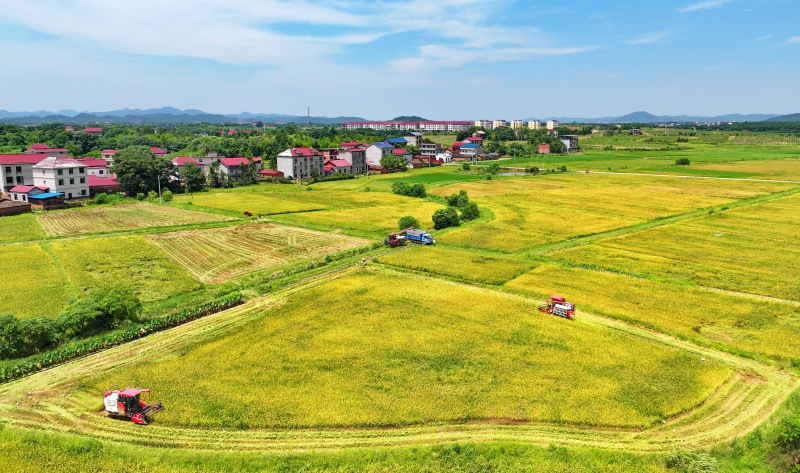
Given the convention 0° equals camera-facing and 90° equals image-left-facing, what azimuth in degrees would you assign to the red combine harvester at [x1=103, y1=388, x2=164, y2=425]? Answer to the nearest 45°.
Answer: approximately 315°

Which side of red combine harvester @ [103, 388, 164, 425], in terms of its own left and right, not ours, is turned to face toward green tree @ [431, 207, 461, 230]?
left

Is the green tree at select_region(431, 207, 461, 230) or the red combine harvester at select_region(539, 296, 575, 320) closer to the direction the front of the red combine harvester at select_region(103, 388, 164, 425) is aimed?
the red combine harvester

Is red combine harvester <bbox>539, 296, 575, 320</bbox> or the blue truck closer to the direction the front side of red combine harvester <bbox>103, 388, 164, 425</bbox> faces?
the red combine harvester
